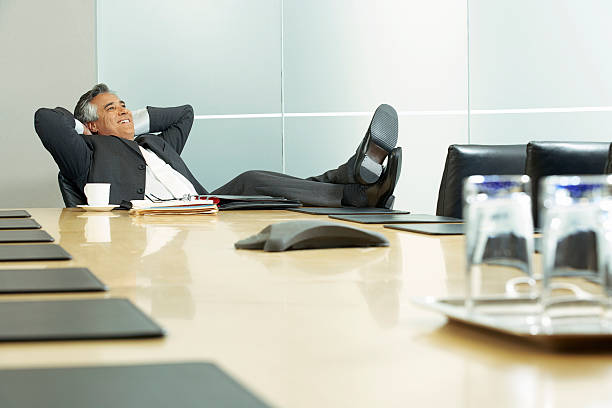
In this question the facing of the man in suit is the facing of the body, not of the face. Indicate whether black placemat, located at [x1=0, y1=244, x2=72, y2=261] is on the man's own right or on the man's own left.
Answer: on the man's own right

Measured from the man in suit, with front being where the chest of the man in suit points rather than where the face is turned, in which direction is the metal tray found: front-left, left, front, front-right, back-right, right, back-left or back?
front-right

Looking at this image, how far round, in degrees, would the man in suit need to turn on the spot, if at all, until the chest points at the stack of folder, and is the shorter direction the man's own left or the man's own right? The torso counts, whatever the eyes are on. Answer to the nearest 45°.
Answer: approximately 45° to the man's own right

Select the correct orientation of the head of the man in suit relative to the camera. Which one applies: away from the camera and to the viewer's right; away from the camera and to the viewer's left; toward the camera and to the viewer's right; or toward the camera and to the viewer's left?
toward the camera and to the viewer's right

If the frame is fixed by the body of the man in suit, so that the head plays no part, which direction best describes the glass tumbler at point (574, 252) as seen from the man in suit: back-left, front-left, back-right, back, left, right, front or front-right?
front-right

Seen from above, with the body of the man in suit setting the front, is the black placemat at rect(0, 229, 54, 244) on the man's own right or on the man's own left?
on the man's own right

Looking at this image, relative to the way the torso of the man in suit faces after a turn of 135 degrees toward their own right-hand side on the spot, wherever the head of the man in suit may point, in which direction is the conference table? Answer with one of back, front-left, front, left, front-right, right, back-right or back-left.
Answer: left

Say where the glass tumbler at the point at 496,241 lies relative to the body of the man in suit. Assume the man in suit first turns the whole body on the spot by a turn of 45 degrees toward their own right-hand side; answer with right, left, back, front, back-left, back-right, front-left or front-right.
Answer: front

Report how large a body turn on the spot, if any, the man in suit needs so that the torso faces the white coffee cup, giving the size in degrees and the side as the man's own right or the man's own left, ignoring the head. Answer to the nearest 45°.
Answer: approximately 45° to the man's own right

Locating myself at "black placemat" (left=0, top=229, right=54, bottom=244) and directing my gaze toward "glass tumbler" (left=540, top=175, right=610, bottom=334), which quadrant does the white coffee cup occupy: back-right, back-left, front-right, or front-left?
back-left

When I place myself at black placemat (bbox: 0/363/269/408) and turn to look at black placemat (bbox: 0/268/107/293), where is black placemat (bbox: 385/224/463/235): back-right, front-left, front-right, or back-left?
front-right
